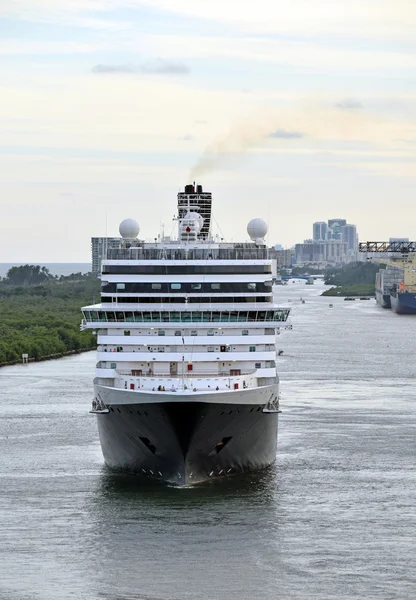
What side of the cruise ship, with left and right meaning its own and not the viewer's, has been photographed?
front
